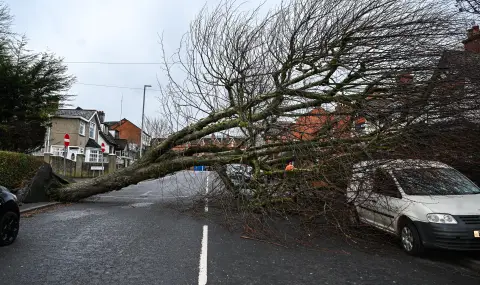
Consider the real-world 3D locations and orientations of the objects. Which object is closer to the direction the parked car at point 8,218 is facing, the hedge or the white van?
the hedge

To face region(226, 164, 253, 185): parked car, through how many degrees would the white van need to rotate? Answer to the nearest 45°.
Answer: approximately 135° to its right

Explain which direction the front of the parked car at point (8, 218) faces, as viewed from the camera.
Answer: facing away from the viewer and to the right of the viewer

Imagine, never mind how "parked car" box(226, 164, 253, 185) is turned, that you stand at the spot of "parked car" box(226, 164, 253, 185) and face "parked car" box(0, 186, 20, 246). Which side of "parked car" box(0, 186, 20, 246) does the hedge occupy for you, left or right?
right

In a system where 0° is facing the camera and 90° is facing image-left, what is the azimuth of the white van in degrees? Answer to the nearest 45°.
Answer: approximately 315°

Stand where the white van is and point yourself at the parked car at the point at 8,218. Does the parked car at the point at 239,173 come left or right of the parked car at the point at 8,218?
right

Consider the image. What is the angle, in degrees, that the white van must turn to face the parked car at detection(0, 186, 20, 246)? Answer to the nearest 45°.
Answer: approximately 90° to its right

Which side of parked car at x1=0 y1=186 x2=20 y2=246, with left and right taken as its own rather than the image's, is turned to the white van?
right
